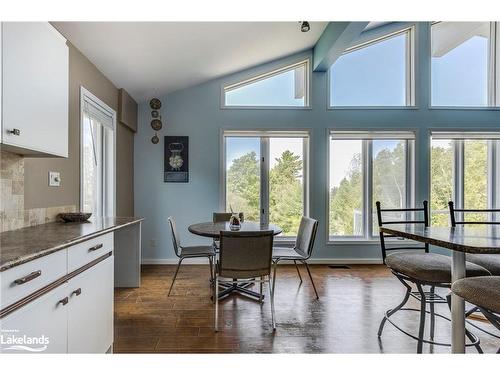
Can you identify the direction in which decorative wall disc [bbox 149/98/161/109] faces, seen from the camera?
facing the viewer

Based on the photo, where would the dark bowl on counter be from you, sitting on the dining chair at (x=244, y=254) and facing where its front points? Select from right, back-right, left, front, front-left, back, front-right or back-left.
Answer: left

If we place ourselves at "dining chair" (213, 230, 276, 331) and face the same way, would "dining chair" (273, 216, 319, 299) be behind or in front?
in front

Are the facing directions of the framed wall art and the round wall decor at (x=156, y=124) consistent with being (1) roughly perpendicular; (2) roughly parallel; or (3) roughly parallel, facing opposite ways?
roughly parallel

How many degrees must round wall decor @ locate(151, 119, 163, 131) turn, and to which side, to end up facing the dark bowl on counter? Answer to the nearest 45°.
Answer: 0° — it already faces it

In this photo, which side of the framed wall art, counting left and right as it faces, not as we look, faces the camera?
front

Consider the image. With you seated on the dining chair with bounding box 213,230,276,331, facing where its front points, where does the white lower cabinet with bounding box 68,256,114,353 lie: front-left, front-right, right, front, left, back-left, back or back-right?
back-left

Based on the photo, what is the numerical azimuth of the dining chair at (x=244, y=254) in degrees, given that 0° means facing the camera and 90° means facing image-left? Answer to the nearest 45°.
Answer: approximately 180°

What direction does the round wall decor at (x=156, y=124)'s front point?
toward the camera

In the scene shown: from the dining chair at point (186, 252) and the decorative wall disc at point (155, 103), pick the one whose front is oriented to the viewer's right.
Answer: the dining chair

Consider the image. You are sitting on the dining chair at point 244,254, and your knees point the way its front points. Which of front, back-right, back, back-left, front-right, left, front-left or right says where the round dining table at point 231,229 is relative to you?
front

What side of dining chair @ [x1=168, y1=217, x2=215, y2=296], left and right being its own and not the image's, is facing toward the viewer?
right

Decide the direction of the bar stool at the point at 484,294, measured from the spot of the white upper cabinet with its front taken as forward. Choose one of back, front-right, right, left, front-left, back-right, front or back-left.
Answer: front

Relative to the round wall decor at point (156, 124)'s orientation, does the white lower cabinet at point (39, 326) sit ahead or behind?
ahead

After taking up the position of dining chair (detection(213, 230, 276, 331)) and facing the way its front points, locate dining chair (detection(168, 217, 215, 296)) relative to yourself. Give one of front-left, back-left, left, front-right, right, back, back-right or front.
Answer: front-left
